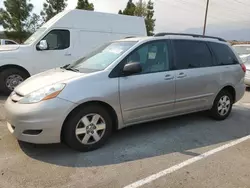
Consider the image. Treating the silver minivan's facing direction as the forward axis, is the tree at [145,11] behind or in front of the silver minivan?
behind

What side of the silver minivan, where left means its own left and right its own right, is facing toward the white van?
right

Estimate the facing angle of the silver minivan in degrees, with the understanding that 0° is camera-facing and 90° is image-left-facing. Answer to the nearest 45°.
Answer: approximately 45°

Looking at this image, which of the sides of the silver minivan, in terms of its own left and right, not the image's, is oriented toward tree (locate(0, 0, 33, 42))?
right

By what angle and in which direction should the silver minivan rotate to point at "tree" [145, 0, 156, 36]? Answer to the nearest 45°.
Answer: approximately 135° to its right

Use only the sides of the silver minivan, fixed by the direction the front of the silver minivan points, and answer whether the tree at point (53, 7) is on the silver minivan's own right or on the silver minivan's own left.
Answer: on the silver minivan's own right

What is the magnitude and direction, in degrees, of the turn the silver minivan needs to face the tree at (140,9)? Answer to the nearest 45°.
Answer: approximately 135° to its right

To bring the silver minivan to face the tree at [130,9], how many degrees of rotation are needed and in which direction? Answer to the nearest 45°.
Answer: approximately 135° to its right
